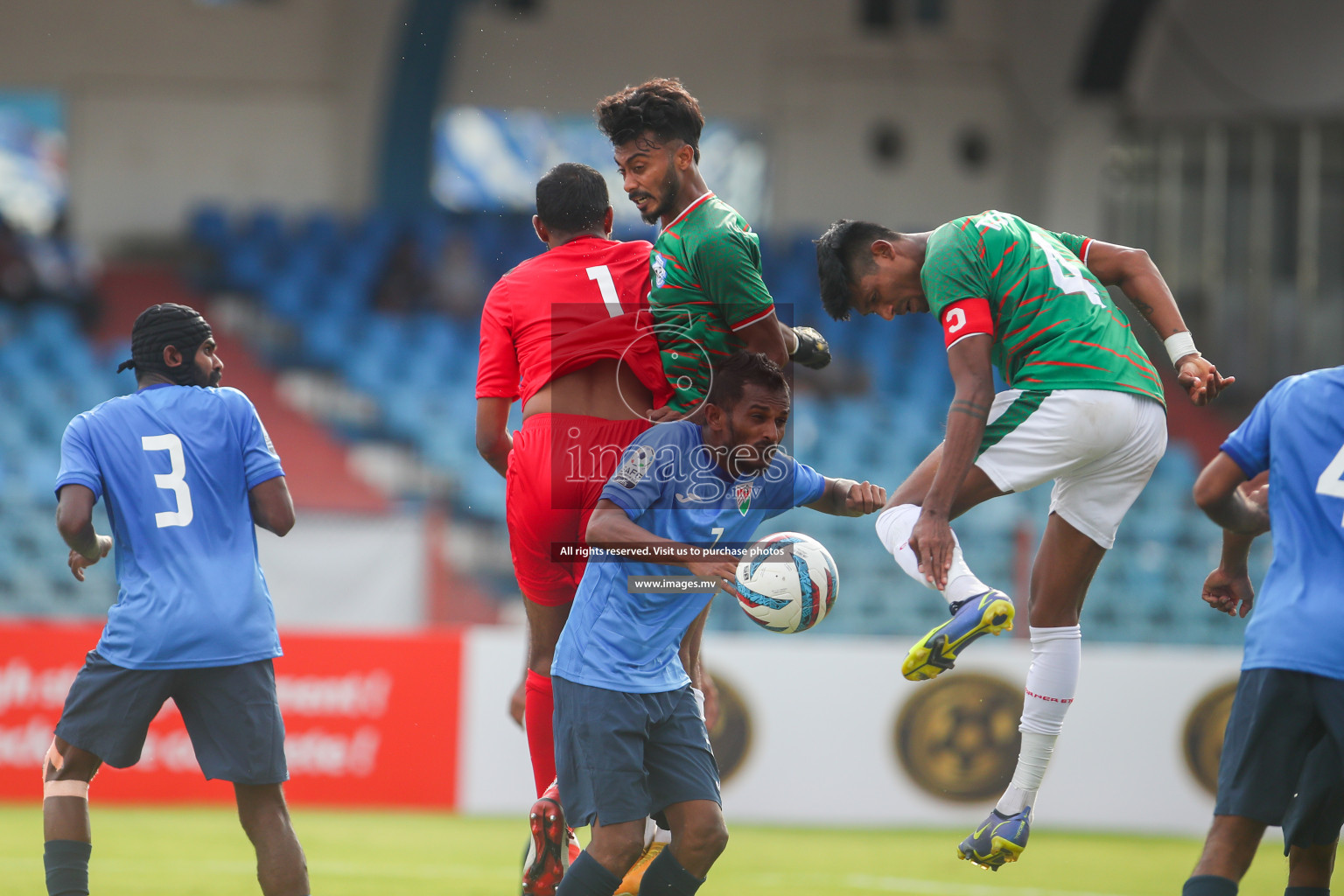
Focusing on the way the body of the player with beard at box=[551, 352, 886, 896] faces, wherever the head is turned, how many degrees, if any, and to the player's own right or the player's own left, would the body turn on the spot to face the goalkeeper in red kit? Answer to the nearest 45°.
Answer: approximately 180°

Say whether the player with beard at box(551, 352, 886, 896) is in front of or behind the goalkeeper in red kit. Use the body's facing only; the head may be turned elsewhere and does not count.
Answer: behind

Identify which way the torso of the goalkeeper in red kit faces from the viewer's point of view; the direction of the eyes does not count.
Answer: away from the camera

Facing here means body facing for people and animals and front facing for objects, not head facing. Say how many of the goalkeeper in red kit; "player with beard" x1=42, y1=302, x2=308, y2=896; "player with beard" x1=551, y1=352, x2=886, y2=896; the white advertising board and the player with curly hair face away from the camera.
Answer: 2

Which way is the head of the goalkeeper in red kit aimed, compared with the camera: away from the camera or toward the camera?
away from the camera

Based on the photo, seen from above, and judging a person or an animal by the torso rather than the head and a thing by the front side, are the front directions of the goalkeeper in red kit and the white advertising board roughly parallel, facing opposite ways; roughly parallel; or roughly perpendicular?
roughly parallel, facing opposite ways

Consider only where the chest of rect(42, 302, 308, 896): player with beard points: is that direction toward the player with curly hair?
no

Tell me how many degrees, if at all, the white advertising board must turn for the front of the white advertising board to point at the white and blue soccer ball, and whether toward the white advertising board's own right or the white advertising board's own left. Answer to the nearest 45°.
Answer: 0° — it already faces it

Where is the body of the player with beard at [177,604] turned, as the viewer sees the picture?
away from the camera

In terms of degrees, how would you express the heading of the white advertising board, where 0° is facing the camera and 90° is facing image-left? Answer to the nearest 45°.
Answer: approximately 0°

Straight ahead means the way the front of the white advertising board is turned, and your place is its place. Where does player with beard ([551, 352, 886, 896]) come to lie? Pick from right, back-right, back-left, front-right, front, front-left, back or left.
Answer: front

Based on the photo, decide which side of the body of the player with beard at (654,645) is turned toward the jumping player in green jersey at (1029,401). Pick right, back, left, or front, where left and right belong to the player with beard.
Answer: left

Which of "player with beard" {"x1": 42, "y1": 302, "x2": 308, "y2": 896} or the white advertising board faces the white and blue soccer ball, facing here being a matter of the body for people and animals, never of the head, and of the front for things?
the white advertising board

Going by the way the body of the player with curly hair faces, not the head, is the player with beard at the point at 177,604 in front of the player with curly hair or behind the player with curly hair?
in front

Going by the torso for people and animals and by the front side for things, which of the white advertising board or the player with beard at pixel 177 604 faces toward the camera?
the white advertising board

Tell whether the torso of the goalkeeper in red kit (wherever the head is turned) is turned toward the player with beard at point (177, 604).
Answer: no

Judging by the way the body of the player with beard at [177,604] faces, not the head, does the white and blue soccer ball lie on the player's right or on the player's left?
on the player's right
